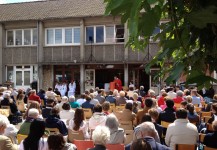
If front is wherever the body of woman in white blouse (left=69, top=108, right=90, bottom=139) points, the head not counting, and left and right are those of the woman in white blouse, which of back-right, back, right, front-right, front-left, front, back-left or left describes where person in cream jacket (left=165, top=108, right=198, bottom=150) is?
back-right

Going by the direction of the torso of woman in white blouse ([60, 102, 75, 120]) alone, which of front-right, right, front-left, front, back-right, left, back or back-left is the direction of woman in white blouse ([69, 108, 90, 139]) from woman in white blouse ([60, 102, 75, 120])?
back

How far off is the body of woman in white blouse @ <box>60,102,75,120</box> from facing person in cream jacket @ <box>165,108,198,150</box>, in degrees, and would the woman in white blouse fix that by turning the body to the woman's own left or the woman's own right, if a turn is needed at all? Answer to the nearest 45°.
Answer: approximately 135° to the woman's own right

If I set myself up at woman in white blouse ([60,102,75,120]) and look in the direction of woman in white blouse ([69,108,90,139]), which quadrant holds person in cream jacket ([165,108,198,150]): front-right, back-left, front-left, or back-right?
front-left

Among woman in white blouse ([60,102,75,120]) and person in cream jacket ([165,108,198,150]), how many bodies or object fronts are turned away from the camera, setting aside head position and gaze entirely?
2

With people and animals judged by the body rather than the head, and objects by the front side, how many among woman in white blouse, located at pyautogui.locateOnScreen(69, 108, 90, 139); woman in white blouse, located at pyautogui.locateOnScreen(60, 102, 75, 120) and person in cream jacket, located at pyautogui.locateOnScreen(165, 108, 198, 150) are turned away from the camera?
3

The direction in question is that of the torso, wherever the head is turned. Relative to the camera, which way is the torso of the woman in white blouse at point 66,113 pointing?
away from the camera

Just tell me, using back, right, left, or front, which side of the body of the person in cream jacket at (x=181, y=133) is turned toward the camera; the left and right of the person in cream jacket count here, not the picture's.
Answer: back

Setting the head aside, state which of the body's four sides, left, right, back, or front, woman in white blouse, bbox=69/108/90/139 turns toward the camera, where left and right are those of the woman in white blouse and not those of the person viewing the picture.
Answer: back

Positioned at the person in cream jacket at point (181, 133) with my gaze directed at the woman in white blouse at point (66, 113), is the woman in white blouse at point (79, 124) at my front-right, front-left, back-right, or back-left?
front-left

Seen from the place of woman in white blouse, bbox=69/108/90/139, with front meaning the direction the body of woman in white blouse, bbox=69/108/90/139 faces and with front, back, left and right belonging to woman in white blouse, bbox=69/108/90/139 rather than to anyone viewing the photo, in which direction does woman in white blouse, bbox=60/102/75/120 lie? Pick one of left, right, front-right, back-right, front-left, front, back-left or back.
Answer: front

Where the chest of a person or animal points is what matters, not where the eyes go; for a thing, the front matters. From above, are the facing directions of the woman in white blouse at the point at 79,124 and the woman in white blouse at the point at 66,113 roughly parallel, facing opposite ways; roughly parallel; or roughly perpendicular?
roughly parallel
